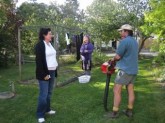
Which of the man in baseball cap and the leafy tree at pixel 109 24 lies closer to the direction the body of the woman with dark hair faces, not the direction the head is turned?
the man in baseball cap

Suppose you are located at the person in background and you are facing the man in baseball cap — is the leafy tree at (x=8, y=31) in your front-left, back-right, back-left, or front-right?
back-right

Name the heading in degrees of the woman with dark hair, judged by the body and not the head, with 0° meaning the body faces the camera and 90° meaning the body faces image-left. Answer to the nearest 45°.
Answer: approximately 315°

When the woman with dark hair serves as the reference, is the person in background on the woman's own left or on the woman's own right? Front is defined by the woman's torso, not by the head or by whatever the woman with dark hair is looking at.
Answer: on the woman's own left

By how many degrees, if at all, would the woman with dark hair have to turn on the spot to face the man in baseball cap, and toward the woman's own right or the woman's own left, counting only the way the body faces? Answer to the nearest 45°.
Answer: approximately 45° to the woman's own left

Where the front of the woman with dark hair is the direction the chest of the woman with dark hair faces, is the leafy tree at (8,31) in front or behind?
behind
